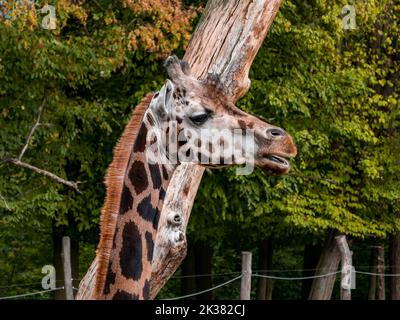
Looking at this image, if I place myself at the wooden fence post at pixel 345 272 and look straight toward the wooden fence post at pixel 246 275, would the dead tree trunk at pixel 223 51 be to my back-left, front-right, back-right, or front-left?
front-left

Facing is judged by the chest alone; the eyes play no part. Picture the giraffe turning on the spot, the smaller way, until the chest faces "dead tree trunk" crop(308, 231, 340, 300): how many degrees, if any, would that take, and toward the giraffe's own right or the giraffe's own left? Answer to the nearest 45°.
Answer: approximately 90° to the giraffe's own left

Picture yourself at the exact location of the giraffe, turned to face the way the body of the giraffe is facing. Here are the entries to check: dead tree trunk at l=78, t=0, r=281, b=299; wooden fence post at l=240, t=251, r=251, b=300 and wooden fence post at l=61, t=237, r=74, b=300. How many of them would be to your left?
3

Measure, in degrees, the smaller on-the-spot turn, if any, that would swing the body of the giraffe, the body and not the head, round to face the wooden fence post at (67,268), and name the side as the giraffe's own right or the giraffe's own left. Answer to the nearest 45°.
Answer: approximately 90° to the giraffe's own left

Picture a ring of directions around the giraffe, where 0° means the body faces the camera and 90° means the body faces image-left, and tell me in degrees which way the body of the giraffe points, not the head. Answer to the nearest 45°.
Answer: approximately 270°

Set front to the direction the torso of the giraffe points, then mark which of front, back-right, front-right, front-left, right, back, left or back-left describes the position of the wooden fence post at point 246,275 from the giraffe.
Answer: left

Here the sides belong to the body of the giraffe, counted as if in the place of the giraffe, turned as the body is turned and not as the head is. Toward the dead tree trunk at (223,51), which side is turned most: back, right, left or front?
left

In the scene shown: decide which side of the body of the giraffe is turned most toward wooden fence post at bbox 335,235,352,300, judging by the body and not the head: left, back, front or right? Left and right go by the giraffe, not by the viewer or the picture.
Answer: left

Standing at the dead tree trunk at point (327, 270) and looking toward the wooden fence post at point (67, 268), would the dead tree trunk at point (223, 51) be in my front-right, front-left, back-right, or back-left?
front-left

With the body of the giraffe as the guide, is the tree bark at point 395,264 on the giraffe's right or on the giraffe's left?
on the giraffe's left
